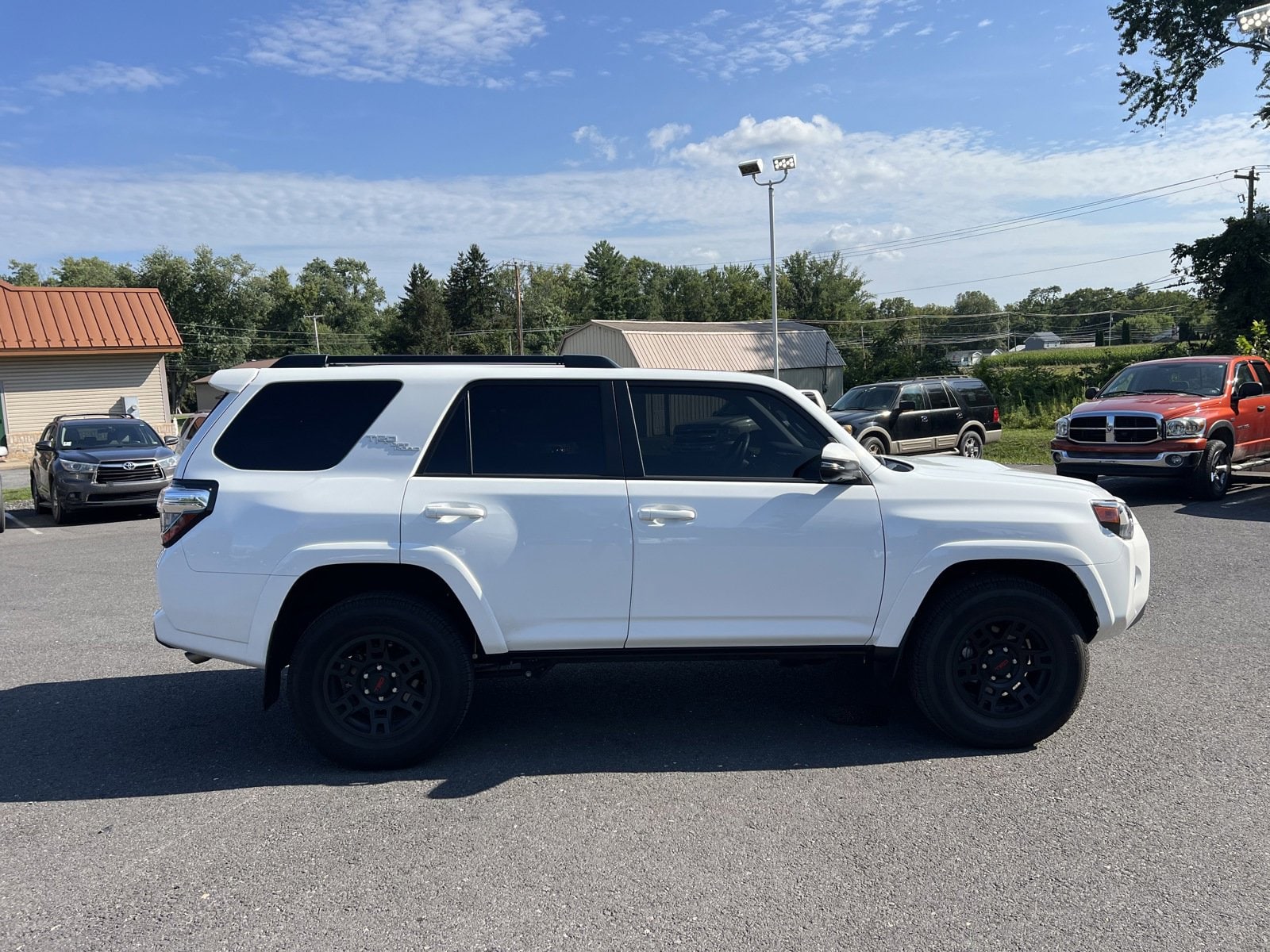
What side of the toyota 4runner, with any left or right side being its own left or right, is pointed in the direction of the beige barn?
left

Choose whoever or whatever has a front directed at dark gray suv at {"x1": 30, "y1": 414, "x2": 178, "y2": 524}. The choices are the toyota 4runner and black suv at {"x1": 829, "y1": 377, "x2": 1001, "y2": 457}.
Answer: black suv at {"x1": 829, "y1": 377, "x2": 1001, "y2": 457}

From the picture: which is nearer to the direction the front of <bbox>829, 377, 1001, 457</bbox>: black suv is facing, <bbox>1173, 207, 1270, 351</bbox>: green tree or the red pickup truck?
the red pickup truck

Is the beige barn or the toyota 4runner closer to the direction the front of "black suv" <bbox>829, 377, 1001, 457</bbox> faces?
the toyota 4runner

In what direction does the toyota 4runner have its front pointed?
to the viewer's right

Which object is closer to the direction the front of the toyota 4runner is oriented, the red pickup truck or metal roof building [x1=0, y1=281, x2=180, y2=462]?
the red pickup truck

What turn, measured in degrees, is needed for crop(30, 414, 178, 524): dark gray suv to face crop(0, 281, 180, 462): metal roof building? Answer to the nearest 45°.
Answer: approximately 135° to its left

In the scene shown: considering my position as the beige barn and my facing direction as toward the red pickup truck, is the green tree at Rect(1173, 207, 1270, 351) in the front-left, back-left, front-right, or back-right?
front-left

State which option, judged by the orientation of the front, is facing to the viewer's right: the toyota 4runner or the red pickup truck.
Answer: the toyota 4runner

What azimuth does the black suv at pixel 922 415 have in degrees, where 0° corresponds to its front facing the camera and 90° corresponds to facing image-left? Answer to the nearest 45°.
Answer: approximately 45°

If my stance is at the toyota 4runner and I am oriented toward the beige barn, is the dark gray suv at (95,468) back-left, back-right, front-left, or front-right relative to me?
front-left

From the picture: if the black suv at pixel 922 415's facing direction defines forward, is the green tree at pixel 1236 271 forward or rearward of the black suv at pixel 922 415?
rearward

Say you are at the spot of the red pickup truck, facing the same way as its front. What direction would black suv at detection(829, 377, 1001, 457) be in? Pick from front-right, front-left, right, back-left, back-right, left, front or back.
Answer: right

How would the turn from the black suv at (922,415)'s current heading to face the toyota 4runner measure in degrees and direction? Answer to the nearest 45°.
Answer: approximately 45° to its left
